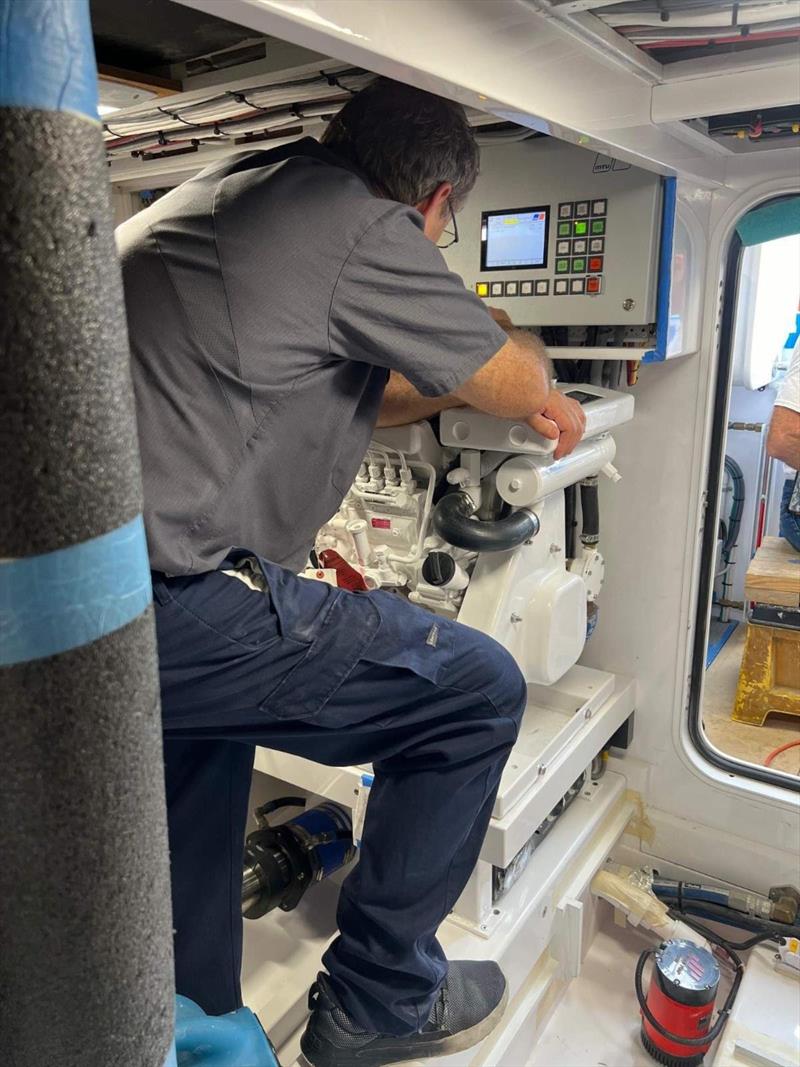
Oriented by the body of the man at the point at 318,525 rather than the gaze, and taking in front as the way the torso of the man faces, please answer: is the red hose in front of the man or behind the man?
in front

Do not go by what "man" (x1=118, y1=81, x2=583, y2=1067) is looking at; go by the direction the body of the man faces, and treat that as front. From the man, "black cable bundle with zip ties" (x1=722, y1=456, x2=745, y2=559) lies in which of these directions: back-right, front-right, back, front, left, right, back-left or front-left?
front

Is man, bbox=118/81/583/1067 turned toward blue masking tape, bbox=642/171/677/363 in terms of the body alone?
yes

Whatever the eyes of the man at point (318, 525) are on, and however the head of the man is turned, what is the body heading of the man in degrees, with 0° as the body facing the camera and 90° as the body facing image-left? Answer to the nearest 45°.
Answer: approximately 225°

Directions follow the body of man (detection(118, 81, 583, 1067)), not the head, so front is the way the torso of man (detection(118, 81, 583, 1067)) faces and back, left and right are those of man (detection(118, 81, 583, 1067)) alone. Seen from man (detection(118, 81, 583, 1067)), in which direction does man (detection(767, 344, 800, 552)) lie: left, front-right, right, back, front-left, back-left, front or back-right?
front

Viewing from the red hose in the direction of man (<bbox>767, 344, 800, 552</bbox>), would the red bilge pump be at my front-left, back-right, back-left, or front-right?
back-left

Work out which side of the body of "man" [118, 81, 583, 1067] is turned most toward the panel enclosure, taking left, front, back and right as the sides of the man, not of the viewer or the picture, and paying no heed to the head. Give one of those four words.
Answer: front

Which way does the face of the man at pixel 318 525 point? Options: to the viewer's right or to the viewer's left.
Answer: to the viewer's right
